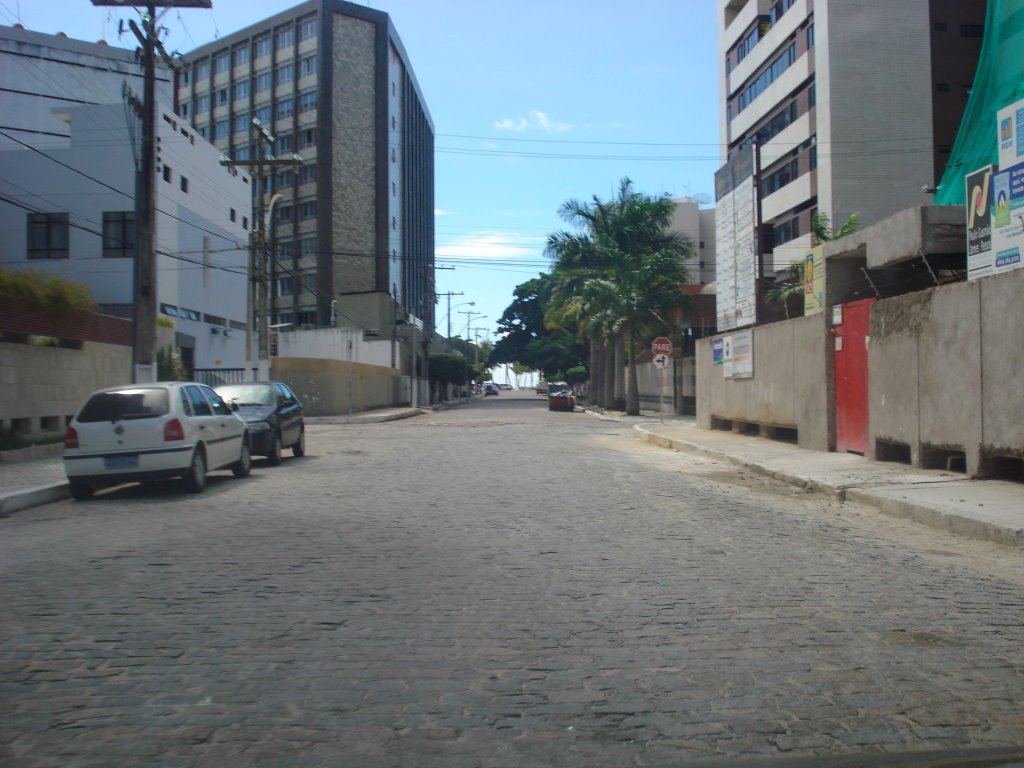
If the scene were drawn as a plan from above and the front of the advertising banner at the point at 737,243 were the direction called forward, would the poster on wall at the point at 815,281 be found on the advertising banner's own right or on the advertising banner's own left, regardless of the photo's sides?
on the advertising banner's own left

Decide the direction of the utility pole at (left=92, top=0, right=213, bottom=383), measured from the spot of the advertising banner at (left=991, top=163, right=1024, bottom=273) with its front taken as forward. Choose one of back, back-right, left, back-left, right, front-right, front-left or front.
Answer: front-right

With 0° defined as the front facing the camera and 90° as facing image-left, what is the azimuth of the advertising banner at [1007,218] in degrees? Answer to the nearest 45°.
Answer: approximately 45°

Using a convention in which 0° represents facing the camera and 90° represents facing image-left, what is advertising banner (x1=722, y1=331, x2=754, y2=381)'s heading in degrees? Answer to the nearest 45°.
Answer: approximately 45°

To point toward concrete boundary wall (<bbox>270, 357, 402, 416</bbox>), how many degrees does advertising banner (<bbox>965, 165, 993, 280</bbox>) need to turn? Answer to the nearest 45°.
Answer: approximately 90° to its right

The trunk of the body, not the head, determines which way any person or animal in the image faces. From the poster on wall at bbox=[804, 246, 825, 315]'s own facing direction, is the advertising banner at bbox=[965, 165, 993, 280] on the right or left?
on its left

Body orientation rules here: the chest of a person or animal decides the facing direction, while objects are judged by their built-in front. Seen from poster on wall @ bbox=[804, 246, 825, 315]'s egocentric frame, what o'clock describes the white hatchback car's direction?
The white hatchback car is roughly at 12 o'clock from the poster on wall.

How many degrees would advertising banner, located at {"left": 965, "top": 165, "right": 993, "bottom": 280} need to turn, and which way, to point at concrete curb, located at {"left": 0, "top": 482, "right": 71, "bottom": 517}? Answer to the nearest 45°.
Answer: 0° — it already faces it

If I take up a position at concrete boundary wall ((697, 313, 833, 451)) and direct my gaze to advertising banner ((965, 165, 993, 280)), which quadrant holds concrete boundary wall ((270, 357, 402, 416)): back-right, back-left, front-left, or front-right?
back-right

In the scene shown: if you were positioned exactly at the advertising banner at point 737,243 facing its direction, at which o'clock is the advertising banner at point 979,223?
the advertising banner at point 979,223 is roughly at 10 o'clock from the advertising banner at point 737,243.

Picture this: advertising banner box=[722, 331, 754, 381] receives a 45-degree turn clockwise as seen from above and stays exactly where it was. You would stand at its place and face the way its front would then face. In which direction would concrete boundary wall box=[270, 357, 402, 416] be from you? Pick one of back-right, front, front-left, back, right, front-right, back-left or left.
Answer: front-right
